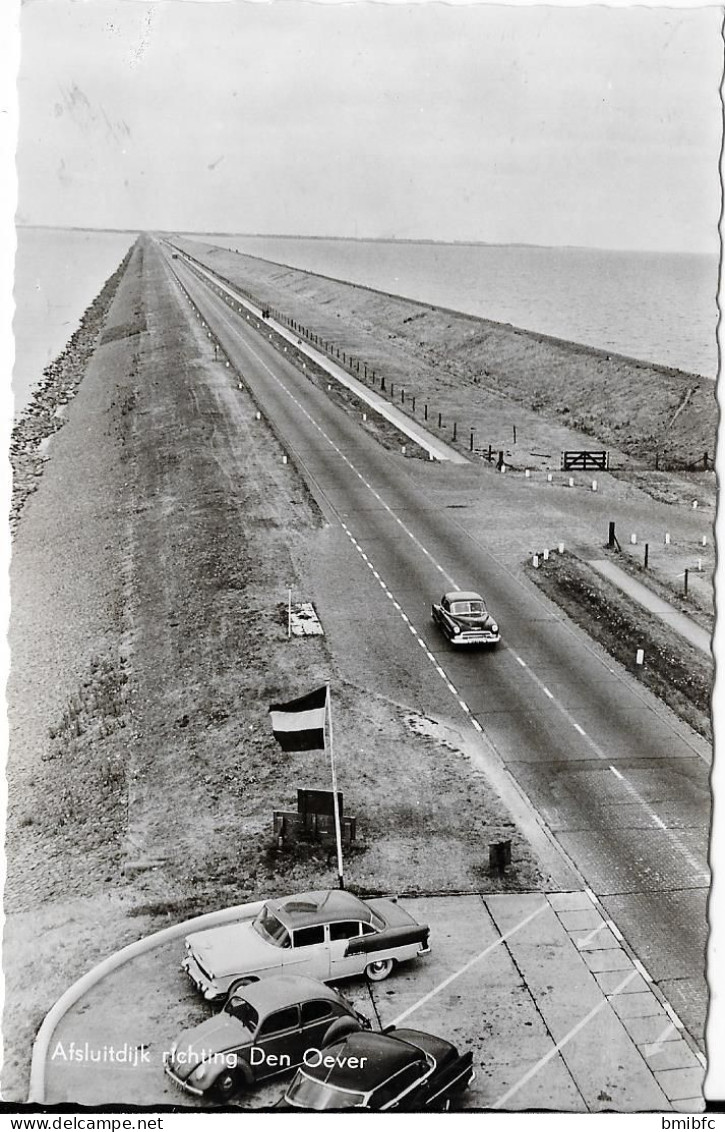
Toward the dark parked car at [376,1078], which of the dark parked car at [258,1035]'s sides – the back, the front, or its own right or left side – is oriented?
left

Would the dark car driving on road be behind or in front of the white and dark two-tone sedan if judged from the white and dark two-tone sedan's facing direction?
behind

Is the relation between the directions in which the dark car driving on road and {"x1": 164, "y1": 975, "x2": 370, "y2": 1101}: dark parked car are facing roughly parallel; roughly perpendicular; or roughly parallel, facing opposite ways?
roughly perpendicular

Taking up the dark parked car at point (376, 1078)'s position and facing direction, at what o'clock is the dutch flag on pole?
The dutch flag on pole is roughly at 4 o'clock from the dark parked car.

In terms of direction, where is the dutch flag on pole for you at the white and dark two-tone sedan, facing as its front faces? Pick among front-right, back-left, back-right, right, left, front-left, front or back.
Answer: back-right

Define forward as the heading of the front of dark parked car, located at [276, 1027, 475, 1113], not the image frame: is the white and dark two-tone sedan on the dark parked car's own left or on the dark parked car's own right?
on the dark parked car's own right

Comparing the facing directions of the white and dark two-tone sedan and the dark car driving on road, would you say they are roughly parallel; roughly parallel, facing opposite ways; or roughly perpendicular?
roughly perpendicular

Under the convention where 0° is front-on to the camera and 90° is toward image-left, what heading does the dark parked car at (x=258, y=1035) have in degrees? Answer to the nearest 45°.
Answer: approximately 45°

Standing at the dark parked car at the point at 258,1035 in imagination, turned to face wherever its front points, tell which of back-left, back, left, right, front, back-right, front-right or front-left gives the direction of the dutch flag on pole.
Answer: back-right

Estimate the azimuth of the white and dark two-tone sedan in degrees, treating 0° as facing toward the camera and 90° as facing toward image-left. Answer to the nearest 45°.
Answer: approximately 45°

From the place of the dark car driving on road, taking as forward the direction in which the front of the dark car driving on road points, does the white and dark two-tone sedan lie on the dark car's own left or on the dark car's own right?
on the dark car's own right
